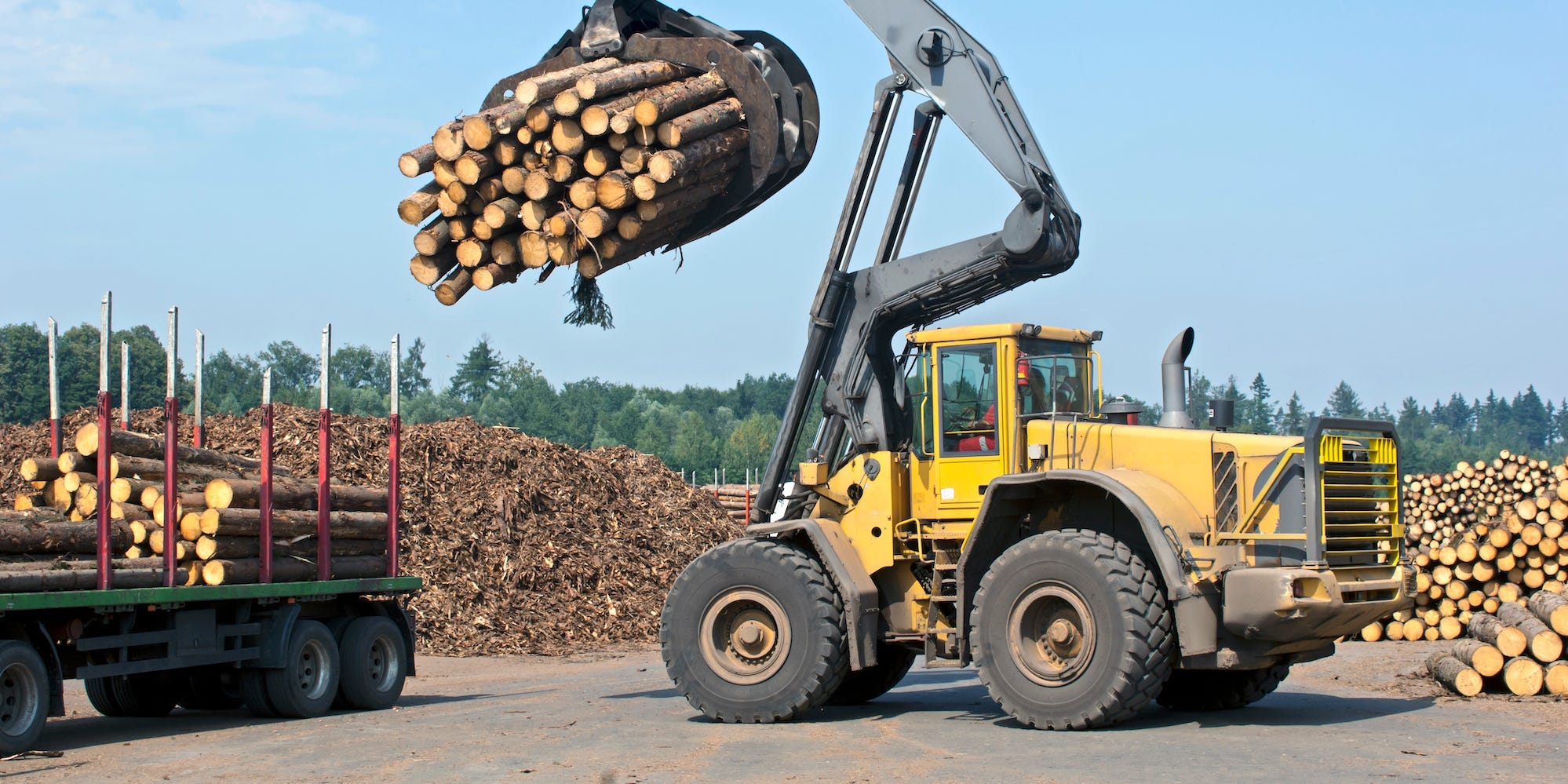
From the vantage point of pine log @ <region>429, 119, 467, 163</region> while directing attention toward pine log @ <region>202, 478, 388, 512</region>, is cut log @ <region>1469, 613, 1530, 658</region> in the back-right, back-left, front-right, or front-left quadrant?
back-right

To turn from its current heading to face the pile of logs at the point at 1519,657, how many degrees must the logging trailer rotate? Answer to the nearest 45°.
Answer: approximately 135° to its left

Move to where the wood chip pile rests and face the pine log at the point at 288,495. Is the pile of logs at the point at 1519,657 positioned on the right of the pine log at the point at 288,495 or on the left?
left
